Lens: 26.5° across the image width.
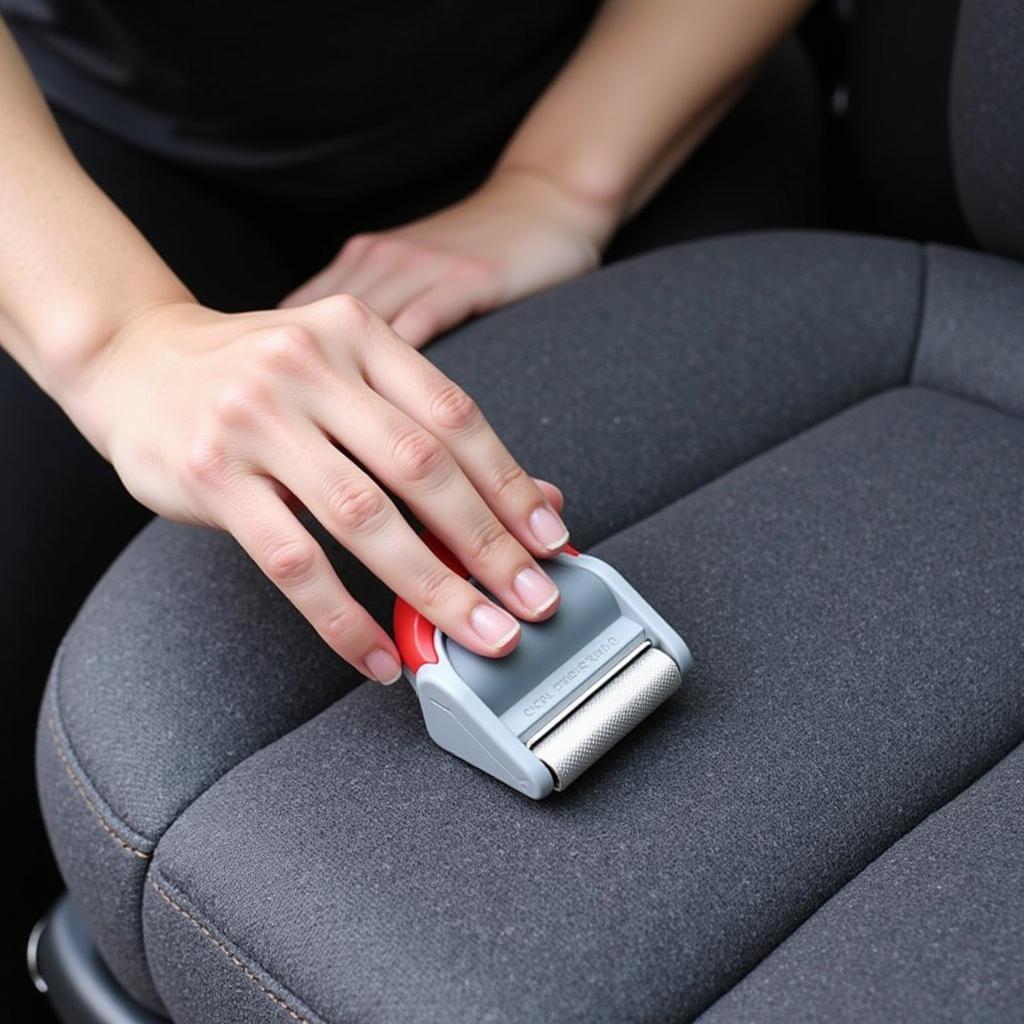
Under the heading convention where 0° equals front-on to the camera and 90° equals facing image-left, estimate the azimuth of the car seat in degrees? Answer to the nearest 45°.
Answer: approximately 45°
